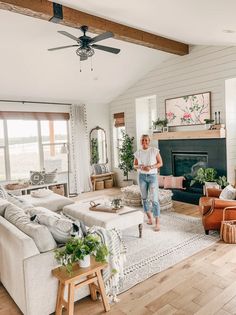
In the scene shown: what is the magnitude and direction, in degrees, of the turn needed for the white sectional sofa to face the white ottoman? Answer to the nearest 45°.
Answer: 0° — it already faces it

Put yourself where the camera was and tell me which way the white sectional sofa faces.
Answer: facing away from the viewer and to the right of the viewer

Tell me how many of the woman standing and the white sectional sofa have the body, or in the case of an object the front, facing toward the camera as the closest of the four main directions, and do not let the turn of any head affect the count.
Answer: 1

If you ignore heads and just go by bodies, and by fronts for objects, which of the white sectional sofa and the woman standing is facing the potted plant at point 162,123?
the white sectional sofa

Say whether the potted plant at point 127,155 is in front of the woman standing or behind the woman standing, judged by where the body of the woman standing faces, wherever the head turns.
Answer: behind

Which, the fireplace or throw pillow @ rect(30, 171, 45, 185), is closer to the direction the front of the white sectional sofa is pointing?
the fireplace

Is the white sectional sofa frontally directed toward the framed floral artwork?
yes

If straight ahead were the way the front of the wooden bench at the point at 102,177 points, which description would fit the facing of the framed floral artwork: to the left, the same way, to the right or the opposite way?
to the right

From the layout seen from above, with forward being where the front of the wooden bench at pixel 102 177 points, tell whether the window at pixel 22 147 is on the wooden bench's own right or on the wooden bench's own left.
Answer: on the wooden bench's own right

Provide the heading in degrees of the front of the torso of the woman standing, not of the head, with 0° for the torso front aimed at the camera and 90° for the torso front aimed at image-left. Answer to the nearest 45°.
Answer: approximately 0°
